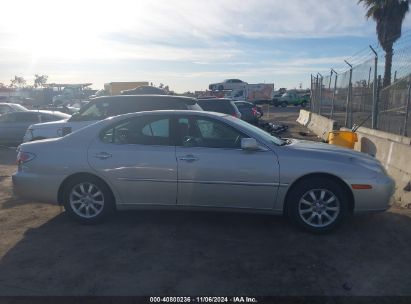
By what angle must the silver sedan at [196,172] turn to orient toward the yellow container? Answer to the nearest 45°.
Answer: approximately 45° to its left

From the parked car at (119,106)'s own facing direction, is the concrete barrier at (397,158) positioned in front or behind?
behind

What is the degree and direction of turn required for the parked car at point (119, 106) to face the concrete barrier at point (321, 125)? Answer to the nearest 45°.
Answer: approximately 135° to its right

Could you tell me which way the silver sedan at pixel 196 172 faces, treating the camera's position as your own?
facing to the right of the viewer

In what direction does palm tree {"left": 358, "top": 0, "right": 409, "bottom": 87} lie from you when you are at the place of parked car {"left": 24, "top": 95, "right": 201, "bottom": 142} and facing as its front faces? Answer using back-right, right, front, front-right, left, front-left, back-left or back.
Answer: back-right

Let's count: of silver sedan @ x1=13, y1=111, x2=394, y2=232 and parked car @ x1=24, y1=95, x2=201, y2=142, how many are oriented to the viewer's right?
1

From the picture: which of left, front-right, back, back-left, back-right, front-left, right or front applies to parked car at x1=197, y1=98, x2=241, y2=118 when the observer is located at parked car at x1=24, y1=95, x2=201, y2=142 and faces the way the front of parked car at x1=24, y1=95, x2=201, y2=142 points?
back-right

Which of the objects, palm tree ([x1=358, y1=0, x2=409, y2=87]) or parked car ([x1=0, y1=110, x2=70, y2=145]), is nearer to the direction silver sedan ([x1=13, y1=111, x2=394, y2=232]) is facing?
the palm tree

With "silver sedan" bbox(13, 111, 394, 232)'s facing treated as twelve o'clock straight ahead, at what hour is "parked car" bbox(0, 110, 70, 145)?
The parked car is roughly at 8 o'clock from the silver sedan.

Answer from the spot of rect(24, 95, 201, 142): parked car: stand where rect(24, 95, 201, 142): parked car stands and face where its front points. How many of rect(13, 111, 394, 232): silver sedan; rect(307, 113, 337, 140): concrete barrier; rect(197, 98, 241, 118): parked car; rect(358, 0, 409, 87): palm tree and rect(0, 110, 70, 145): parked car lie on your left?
1

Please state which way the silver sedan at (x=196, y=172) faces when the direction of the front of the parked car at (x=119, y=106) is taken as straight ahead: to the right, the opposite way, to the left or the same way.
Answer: the opposite way

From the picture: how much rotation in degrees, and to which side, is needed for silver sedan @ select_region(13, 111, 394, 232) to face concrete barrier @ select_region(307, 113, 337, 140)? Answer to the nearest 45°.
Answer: approximately 90° to its left

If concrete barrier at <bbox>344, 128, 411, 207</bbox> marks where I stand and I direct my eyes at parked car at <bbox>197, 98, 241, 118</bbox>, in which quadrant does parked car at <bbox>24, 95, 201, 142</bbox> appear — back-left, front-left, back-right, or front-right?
front-left

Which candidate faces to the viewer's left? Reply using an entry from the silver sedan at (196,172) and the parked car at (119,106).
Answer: the parked car

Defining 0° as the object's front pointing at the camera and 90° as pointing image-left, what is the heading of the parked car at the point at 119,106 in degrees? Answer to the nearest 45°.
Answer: approximately 90°

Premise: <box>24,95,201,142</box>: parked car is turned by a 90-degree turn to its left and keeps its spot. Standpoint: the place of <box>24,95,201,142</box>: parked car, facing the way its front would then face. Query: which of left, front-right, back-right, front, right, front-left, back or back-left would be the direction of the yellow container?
left

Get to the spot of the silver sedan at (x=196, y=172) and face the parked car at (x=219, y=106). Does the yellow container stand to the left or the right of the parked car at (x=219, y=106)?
right
